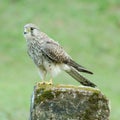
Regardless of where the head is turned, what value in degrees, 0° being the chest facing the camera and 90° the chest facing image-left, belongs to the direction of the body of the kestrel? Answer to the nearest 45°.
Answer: approximately 90°
